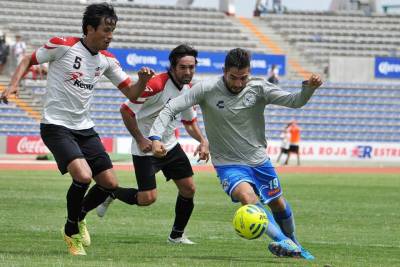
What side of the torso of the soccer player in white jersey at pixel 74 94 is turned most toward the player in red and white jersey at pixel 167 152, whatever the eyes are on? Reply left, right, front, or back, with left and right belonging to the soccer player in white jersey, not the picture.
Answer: left

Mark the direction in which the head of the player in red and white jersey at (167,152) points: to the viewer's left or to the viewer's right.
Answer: to the viewer's right

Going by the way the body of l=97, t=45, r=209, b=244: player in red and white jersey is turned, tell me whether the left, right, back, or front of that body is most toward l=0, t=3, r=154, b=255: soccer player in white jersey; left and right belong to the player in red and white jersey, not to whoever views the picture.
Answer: right

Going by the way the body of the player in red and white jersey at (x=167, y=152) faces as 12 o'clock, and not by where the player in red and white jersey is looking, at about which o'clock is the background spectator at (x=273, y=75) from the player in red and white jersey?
The background spectator is roughly at 8 o'clock from the player in red and white jersey.

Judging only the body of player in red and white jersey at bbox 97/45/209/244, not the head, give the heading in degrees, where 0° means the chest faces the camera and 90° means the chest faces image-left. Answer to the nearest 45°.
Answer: approximately 315°

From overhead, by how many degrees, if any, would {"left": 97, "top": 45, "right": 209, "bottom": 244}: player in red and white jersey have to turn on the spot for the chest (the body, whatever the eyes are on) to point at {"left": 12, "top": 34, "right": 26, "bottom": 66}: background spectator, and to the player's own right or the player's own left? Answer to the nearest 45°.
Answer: approximately 135° to the player's own left

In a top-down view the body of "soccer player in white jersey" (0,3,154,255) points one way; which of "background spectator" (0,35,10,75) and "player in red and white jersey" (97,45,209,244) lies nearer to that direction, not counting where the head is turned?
the player in red and white jersey

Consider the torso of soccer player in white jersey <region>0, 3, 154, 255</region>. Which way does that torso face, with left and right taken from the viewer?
facing the viewer and to the right of the viewer

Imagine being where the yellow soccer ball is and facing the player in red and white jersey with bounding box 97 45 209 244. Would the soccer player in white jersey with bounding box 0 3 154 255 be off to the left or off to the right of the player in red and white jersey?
left
